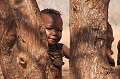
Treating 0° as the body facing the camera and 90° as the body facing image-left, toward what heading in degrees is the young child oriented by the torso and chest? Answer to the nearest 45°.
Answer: approximately 0°
